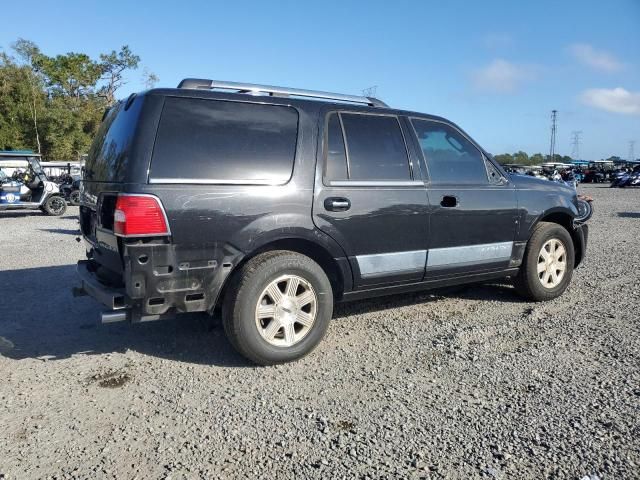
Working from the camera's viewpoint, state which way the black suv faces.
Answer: facing away from the viewer and to the right of the viewer

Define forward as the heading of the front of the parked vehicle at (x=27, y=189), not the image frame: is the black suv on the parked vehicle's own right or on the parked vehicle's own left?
on the parked vehicle's own right

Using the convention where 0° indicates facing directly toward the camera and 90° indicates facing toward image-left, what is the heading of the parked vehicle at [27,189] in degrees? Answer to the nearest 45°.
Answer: approximately 270°

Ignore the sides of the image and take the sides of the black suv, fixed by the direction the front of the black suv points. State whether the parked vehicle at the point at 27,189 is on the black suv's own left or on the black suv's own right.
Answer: on the black suv's own left
